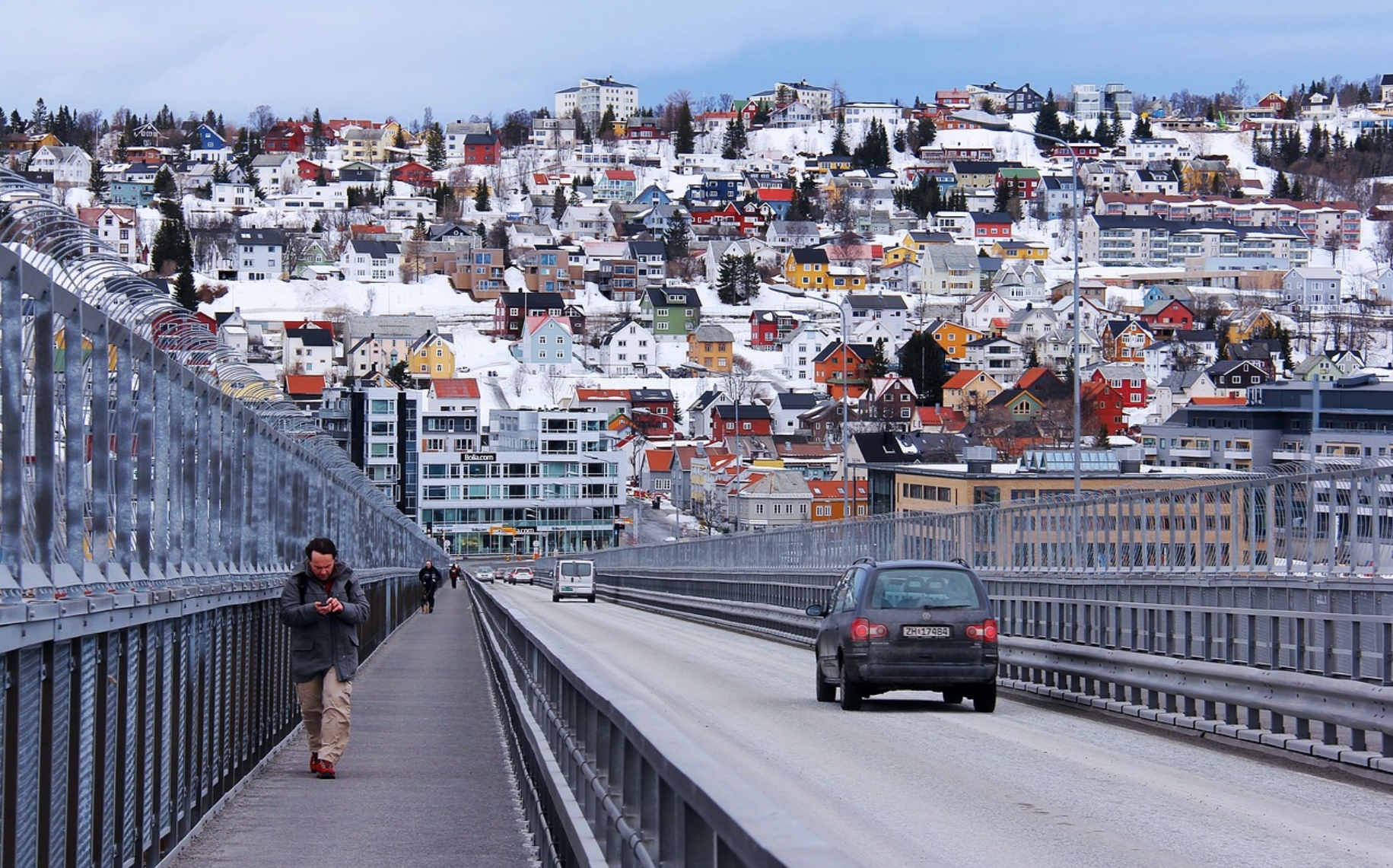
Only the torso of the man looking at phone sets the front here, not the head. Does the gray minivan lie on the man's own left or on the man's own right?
on the man's own left

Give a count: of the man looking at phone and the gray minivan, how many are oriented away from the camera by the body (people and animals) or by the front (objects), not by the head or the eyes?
1

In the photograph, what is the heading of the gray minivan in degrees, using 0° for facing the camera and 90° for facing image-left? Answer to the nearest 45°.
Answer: approximately 180°

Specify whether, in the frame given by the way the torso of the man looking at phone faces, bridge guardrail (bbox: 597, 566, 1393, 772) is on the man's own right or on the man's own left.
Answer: on the man's own left

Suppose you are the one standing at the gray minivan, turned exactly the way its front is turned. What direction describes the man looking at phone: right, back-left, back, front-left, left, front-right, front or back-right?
back-left

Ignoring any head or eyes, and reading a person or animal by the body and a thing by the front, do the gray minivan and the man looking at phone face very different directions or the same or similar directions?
very different directions

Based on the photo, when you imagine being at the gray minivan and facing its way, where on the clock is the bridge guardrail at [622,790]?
The bridge guardrail is roughly at 6 o'clock from the gray minivan.

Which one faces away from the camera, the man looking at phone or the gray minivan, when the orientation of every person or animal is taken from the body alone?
the gray minivan

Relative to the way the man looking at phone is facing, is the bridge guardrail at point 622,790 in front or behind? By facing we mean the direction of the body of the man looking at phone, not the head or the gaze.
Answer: in front
